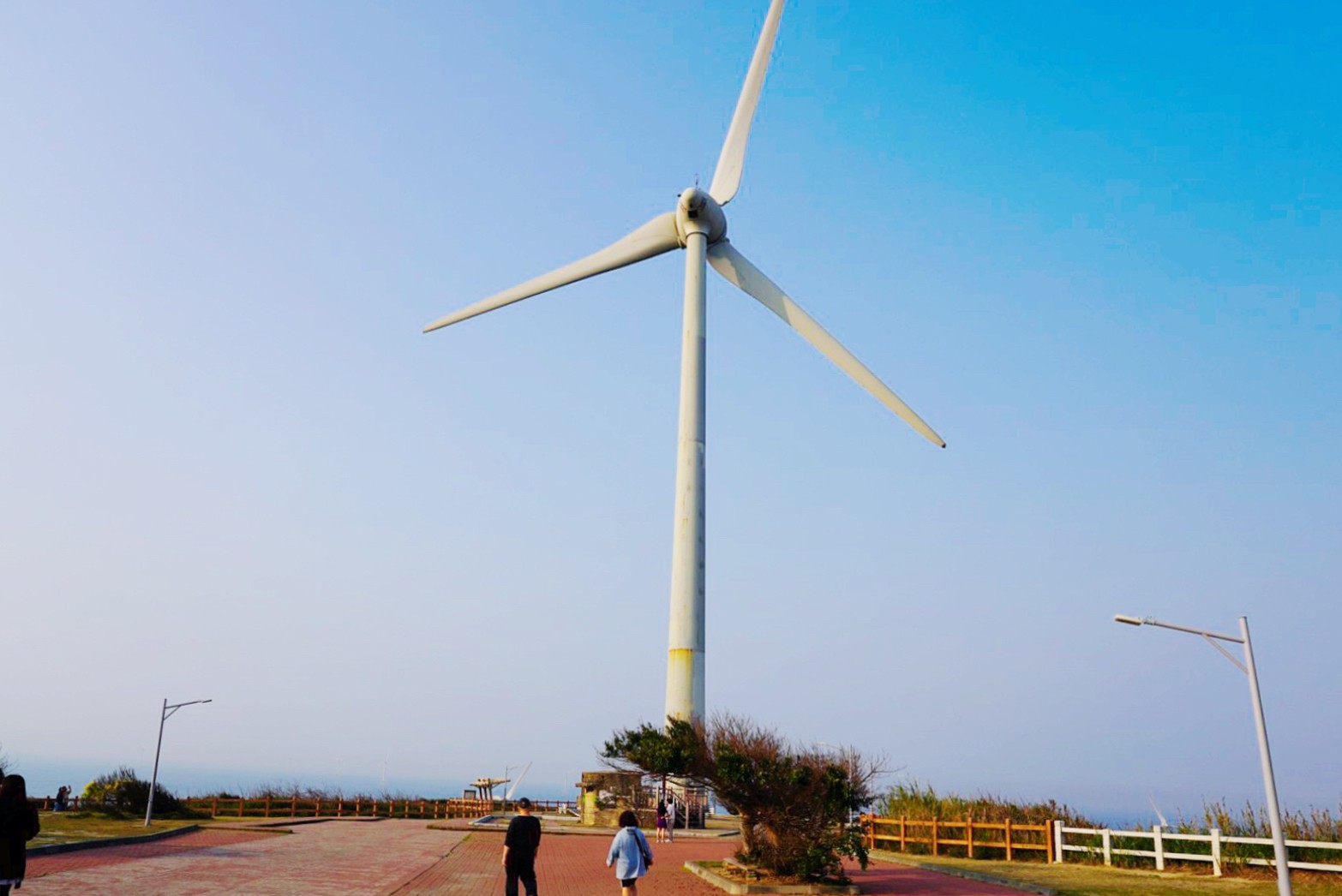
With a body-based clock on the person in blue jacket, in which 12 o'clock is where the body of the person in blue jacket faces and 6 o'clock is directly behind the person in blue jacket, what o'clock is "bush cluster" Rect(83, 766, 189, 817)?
The bush cluster is roughly at 11 o'clock from the person in blue jacket.

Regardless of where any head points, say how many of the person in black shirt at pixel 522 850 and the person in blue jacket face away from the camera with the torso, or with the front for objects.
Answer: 2

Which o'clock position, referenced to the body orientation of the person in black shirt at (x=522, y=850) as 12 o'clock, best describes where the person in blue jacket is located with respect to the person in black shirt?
The person in blue jacket is roughly at 4 o'clock from the person in black shirt.

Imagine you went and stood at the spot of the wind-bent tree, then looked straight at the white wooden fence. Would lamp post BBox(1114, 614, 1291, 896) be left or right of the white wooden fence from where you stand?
right

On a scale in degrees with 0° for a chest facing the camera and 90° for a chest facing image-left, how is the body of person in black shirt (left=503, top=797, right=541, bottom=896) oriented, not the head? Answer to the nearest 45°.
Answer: approximately 180°

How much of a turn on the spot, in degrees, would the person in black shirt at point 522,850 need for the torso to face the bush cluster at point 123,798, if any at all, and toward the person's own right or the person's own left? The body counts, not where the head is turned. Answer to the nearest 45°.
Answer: approximately 45° to the person's own left

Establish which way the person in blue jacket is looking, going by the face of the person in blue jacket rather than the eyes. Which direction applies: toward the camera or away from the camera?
away from the camera

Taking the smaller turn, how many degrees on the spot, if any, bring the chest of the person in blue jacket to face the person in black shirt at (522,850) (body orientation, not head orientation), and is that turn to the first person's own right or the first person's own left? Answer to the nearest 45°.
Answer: approximately 90° to the first person's own left

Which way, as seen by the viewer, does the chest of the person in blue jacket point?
away from the camera

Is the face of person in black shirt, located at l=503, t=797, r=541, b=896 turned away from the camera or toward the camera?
away from the camera
